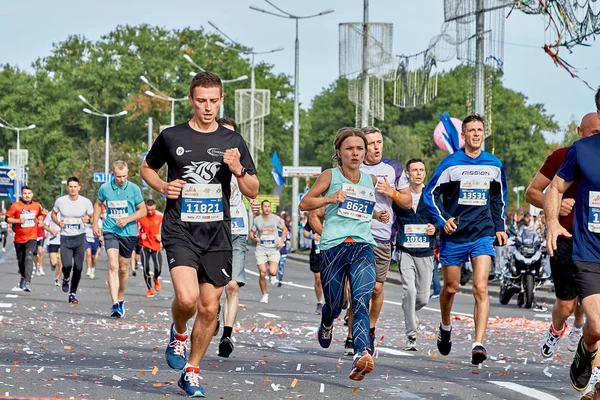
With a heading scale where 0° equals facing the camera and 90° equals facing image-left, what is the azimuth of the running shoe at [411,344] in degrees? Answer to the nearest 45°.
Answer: approximately 0°

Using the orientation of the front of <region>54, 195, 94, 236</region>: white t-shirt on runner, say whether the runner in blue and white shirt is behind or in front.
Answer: in front

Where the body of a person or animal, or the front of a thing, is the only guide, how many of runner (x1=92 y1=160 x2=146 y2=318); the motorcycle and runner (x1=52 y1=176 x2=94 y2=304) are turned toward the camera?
3

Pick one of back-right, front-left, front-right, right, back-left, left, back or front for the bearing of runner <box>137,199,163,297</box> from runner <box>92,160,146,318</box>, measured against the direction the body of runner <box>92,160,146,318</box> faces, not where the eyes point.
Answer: back

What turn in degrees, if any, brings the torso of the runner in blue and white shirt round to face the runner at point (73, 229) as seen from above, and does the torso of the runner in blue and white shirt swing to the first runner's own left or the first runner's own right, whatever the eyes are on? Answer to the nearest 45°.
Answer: approximately 135° to the first runner's own right

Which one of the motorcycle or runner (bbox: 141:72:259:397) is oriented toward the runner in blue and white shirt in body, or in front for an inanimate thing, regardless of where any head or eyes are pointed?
the motorcycle

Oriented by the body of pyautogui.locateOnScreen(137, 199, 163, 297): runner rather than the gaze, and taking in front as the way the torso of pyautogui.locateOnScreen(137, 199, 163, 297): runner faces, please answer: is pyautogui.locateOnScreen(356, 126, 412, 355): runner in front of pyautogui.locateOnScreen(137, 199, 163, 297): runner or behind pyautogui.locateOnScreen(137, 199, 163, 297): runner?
in front

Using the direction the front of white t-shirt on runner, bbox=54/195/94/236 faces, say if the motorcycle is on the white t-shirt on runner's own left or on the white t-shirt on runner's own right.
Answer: on the white t-shirt on runner's own left

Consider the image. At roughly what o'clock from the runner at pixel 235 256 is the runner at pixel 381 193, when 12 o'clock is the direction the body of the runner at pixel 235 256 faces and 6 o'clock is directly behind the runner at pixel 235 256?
the runner at pixel 381 193 is roughly at 10 o'clock from the runner at pixel 235 256.
